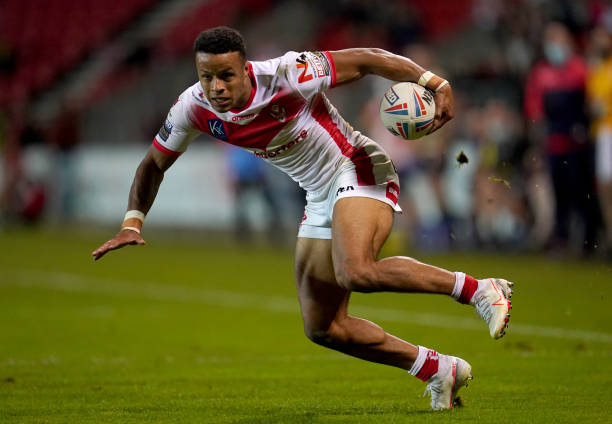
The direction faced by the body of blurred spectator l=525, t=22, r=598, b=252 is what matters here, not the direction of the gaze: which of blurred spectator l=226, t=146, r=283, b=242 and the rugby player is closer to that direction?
the rugby player

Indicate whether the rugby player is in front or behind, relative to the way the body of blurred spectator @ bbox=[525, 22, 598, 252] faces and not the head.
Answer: in front

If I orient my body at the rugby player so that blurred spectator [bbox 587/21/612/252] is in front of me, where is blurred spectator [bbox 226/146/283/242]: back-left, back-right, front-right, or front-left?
front-left

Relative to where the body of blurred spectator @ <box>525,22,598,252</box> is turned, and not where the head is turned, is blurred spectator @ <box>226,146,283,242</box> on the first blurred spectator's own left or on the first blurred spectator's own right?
on the first blurred spectator's own right

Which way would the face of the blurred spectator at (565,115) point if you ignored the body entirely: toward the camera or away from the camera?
toward the camera

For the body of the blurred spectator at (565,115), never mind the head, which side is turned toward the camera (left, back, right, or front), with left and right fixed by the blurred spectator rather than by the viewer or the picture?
front

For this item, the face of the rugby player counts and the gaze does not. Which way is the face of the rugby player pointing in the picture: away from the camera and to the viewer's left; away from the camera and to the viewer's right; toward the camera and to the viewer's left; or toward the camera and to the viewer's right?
toward the camera and to the viewer's left

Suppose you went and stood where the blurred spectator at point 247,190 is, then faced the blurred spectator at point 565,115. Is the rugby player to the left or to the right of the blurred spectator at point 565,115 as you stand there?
right
